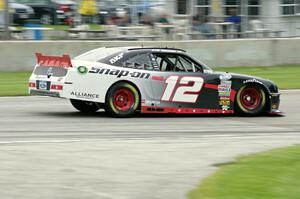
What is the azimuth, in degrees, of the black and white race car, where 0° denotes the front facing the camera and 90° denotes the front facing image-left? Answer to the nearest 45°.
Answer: approximately 225°
